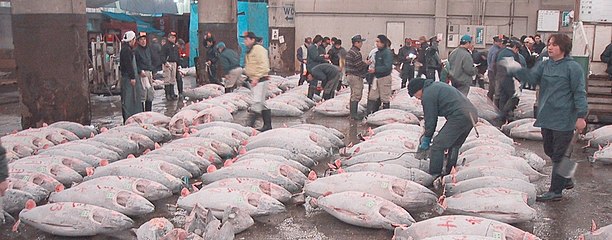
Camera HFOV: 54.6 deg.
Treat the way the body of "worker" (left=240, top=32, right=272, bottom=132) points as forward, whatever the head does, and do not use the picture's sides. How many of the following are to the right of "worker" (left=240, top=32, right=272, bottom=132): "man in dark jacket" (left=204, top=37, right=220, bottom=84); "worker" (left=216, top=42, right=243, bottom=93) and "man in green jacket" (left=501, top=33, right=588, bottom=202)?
2

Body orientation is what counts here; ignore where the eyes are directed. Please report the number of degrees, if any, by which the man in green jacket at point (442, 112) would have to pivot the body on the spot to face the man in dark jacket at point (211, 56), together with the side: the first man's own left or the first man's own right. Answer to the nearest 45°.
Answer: approximately 45° to the first man's own right

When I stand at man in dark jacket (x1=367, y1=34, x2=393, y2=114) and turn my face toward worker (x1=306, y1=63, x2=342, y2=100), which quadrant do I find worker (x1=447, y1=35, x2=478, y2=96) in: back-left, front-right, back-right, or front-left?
back-right

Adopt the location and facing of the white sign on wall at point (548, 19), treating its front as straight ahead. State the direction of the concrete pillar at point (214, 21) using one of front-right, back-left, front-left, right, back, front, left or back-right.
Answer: front-right

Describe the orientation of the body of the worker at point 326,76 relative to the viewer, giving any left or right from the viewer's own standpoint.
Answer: facing to the left of the viewer

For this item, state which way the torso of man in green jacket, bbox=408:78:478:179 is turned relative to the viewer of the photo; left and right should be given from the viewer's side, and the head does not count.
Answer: facing to the left of the viewer

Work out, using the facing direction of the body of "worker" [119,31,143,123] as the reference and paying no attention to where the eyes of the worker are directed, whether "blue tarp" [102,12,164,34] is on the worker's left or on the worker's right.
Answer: on the worker's left

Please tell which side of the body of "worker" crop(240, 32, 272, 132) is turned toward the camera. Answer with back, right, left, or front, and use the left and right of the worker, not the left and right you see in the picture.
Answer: left
